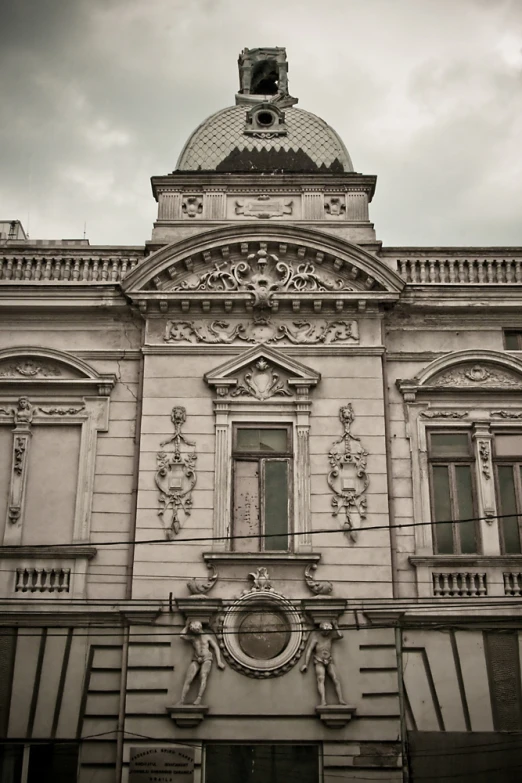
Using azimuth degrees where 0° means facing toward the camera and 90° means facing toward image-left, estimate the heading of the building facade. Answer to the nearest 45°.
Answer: approximately 0°
